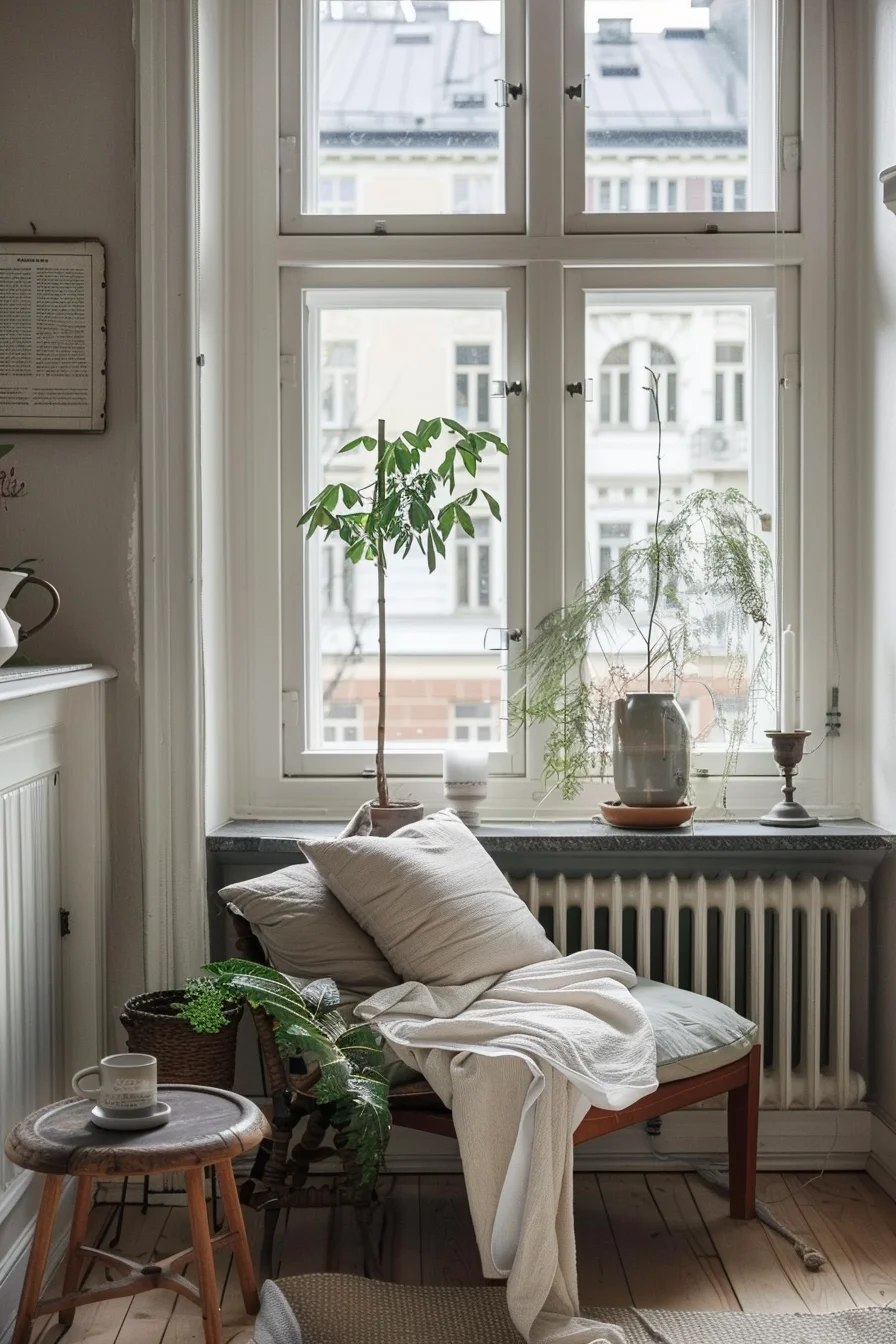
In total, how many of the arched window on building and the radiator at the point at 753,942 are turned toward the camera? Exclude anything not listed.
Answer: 2

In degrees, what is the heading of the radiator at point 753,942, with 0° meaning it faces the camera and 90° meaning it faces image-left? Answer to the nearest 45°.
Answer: approximately 0°

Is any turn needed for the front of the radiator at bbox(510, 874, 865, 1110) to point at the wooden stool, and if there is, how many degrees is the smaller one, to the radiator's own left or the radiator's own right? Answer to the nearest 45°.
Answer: approximately 45° to the radiator's own right

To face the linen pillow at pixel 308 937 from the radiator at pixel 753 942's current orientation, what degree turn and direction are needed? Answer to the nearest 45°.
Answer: approximately 45° to its right

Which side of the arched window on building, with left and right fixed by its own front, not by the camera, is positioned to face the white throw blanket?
front
